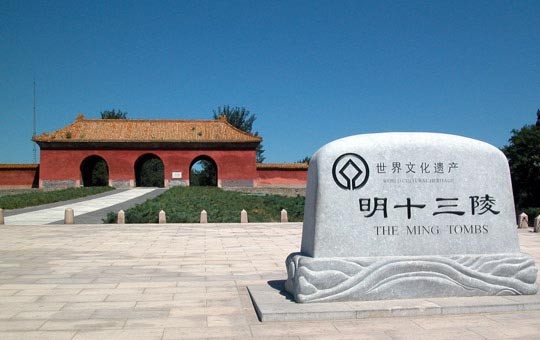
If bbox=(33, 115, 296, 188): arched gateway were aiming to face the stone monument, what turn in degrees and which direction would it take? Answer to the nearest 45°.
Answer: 0° — it already faces it

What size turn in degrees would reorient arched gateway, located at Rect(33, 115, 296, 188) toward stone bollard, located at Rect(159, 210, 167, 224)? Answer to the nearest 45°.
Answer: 0° — it already faces it

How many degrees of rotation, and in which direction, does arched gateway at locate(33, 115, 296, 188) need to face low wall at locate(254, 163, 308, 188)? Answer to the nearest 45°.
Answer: approximately 90° to its left

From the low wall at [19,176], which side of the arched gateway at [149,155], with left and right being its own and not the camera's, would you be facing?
right

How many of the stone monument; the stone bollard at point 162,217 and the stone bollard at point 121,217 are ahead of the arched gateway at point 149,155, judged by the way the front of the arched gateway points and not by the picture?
3

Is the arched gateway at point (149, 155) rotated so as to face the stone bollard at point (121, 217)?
yes

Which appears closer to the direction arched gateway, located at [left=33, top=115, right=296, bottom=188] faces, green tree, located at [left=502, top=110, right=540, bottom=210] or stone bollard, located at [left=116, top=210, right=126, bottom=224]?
the stone bollard

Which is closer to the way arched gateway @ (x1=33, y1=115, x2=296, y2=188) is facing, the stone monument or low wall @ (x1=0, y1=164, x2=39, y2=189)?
the stone monument

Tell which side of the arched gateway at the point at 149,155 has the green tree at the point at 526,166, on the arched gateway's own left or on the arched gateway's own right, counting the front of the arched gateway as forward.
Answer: on the arched gateway's own left

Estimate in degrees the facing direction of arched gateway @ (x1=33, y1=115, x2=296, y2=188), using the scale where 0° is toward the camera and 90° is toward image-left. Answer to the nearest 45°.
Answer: approximately 0°
